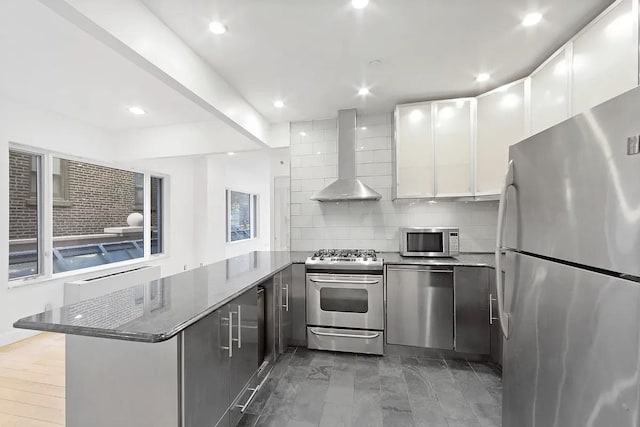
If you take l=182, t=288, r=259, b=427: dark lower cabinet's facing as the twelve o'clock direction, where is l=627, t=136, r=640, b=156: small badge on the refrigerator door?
The small badge on the refrigerator door is roughly at 12 o'clock from the dark lower cabinet.

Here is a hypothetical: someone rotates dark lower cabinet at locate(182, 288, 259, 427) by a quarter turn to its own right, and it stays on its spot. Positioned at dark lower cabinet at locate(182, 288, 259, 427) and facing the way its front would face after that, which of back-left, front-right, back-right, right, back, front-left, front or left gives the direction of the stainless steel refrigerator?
left

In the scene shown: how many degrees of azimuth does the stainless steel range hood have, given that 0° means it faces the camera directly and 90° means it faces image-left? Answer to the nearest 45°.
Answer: approximately 0°

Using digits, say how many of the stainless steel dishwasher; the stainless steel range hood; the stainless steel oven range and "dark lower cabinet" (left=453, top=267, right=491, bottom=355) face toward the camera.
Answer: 4

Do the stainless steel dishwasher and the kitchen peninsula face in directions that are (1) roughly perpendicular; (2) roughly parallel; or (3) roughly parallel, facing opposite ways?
roughly perpendicular

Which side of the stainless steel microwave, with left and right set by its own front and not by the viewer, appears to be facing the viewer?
front

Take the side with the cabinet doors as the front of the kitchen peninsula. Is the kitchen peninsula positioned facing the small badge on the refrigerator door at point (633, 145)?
yes

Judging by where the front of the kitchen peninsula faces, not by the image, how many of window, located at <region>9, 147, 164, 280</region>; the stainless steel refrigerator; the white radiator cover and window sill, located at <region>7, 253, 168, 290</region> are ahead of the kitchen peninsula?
1

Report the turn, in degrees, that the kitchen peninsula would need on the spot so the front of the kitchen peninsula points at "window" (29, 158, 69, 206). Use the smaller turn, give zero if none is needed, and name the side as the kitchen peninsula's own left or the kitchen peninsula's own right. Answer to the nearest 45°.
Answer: approximately 135° to the kitchen peninsula's own left

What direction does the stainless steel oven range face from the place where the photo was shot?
facing the viewer

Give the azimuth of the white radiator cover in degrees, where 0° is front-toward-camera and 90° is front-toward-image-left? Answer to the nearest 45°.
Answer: approximately 315°
